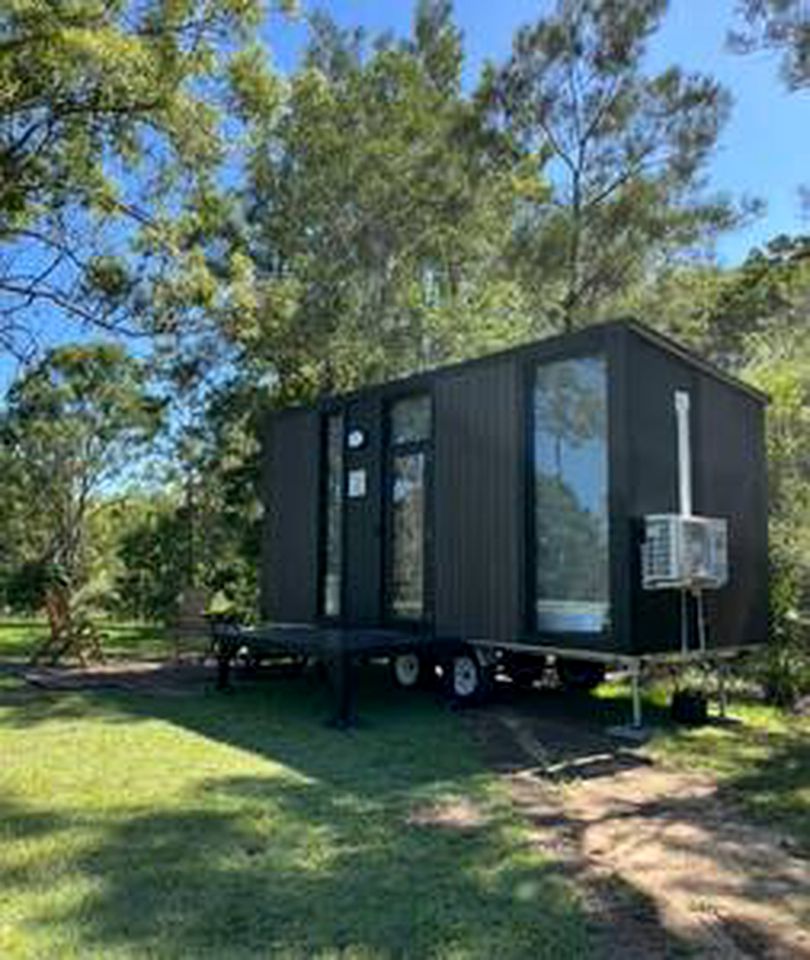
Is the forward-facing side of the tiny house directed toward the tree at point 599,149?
no

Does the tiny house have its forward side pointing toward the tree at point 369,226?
no

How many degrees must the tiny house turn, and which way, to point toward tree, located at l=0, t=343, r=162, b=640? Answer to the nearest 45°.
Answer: approximately 90° to its right

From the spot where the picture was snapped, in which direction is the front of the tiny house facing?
facing the viewer and to the left of the viewer

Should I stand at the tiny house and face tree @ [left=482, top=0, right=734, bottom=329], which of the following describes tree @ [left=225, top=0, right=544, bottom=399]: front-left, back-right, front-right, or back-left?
front-left

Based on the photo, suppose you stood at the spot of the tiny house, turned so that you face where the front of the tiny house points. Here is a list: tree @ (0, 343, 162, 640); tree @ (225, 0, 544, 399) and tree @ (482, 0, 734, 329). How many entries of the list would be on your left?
0
